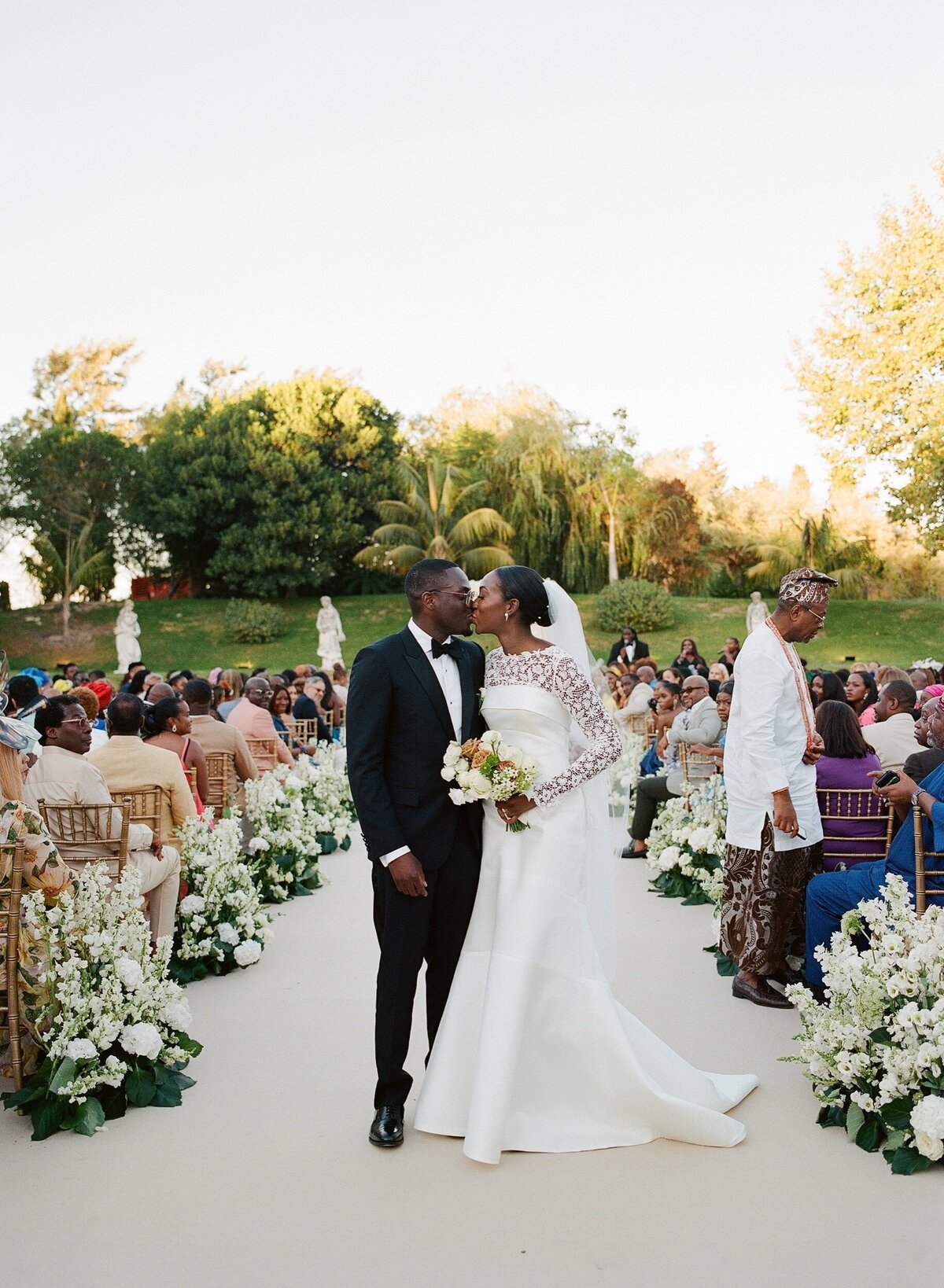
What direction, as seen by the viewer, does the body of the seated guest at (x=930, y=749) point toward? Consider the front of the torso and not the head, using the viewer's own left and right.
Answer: facing to the left of the viewer

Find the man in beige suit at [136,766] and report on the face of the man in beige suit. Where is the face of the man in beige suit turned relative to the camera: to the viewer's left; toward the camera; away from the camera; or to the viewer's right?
away from the camera

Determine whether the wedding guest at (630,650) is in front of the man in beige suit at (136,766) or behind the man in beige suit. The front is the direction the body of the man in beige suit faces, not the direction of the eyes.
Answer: in front

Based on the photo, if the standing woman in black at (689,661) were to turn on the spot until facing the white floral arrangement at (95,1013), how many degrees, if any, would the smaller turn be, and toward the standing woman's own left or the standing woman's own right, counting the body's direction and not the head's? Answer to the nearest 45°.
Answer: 0° — they already face it

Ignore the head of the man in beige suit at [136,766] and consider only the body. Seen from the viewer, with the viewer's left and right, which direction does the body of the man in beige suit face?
facing away from the viewer

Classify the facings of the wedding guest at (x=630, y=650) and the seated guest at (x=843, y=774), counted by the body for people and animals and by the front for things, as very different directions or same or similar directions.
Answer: very different directions

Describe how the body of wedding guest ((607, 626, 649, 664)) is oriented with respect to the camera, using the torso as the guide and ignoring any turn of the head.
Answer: toward the camera

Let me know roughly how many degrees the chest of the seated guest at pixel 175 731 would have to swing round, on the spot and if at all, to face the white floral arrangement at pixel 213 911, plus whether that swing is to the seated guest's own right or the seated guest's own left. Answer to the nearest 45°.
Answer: approximately 135° to the seated guest's own right

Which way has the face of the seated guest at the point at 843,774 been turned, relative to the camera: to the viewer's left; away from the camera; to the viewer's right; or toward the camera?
away from the camera

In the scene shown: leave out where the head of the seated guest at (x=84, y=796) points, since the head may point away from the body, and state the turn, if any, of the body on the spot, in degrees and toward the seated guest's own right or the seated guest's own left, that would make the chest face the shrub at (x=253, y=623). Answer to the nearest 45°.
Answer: approximately 45° to the seated guest's own left

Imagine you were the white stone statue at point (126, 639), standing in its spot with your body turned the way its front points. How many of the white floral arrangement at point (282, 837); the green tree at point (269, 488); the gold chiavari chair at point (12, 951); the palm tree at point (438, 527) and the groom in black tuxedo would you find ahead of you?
3

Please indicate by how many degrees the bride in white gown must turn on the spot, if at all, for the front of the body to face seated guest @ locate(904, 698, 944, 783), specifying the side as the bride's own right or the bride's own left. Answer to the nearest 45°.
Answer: approximately 180°
